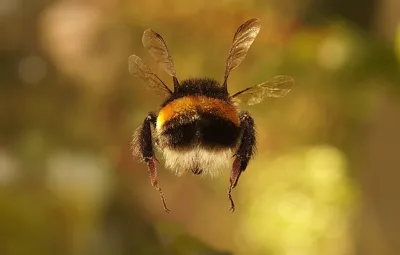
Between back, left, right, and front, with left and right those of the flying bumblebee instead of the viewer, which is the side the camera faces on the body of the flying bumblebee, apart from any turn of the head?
back
